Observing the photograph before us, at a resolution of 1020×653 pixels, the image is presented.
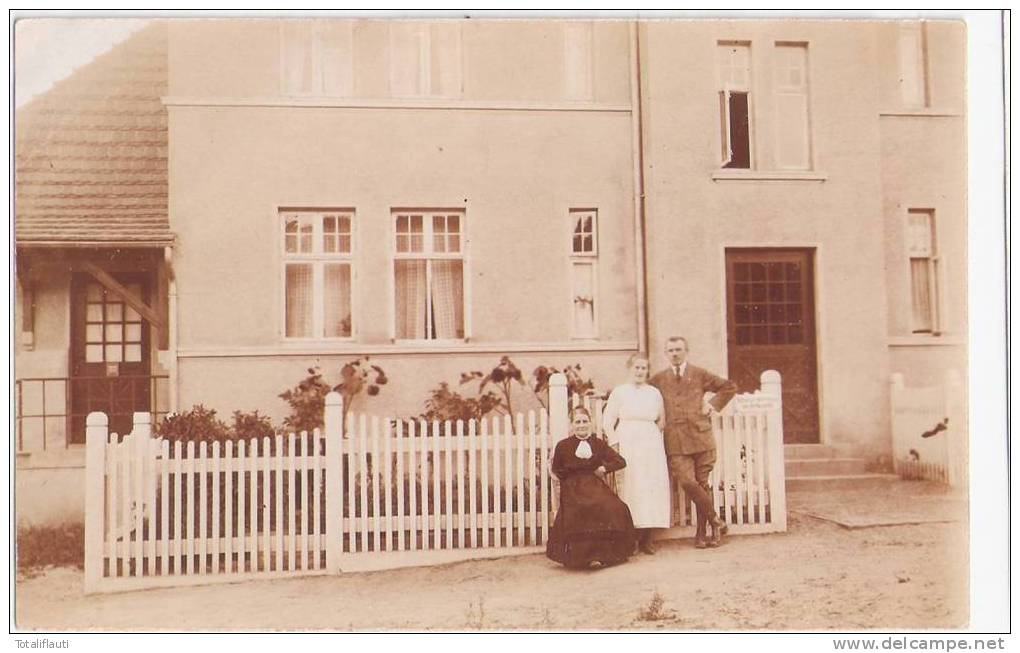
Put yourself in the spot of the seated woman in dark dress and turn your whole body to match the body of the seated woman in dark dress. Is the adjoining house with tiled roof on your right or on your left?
on your right

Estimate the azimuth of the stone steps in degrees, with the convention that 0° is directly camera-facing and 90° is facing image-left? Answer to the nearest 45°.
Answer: approximately 0°

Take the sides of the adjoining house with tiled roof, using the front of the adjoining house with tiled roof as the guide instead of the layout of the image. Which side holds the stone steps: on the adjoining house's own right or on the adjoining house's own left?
on the adjoining house's own left

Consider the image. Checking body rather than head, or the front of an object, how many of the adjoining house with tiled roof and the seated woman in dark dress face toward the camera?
2

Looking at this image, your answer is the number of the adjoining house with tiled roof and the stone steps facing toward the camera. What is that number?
2

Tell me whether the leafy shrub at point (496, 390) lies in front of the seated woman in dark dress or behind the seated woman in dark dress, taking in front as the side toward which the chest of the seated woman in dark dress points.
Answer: behind

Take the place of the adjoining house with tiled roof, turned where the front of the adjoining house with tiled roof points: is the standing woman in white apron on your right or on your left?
on your left

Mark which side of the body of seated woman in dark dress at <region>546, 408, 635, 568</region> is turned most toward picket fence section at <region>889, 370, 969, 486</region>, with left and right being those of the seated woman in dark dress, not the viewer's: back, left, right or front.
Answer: left
